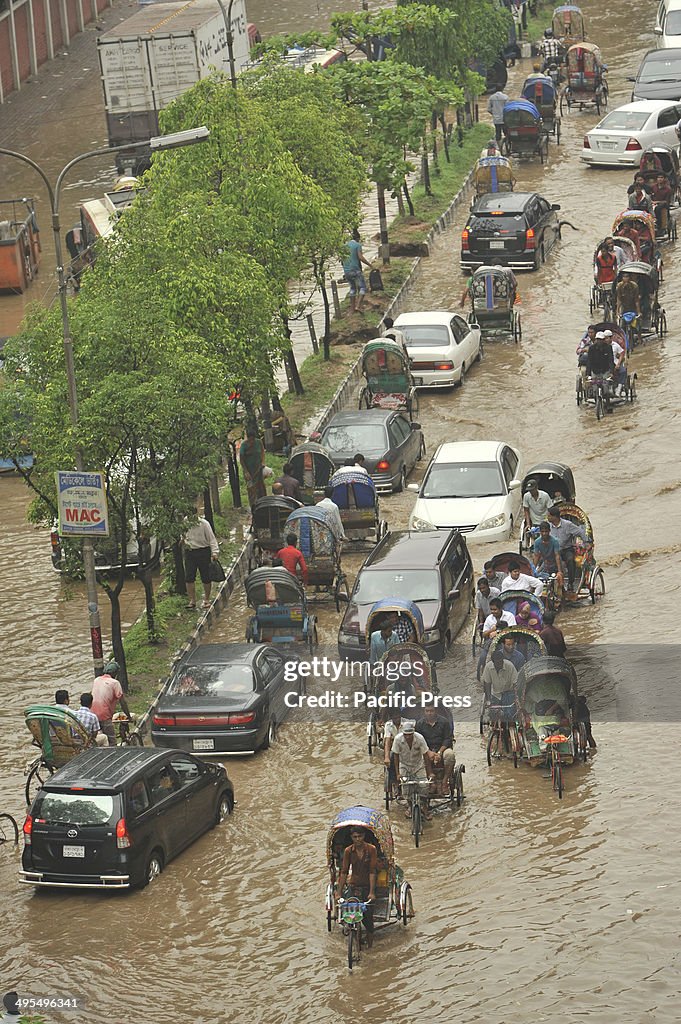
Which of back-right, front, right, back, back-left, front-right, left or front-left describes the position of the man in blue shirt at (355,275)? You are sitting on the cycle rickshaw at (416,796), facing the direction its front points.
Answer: back

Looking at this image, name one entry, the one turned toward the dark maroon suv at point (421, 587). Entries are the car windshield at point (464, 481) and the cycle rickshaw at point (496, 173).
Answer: the car windshield

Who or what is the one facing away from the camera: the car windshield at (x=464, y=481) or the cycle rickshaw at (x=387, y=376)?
the cycle rickshaw

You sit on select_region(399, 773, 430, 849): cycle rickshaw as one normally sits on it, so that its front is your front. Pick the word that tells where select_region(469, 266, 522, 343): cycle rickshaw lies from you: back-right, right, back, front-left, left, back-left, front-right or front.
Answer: back

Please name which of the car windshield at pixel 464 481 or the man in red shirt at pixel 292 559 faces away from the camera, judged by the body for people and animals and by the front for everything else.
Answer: the man in red shirt

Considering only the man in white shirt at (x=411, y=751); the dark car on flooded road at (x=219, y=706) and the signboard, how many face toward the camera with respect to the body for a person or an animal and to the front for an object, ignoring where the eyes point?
2

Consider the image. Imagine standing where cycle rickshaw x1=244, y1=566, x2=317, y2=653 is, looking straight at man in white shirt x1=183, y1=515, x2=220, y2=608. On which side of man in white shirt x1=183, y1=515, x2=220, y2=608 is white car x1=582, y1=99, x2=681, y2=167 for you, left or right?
right

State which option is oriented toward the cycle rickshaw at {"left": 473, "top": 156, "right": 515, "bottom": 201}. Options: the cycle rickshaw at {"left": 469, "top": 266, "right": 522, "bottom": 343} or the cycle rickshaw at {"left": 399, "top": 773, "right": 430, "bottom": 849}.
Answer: the cycle rickshaw at {"left": 469, "top": 266, "right": 522, "bottom": 343}

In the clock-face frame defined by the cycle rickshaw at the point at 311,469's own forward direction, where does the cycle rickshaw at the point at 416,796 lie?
The cycle rickshaw at the point at 416,796 is roughly at 6 o'clock from the cycle rickshaw at the point at 311,469.

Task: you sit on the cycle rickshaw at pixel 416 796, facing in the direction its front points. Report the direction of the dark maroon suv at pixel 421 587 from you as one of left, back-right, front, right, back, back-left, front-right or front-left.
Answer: back

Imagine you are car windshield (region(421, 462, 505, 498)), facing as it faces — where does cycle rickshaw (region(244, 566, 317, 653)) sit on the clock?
The cycle rickshaw is roughly at 1 o'clock from the car windshield.

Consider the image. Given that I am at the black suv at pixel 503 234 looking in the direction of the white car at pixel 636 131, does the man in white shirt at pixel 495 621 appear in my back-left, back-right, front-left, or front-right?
back-right

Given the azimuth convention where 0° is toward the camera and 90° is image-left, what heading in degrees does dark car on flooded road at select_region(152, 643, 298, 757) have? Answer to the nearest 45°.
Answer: approximately 180°

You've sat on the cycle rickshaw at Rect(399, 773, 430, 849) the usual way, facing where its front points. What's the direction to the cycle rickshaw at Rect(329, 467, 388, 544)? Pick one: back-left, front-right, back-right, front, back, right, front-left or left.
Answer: back

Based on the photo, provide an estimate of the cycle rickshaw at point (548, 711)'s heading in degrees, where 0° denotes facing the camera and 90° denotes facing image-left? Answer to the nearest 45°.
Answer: approximately 0°
